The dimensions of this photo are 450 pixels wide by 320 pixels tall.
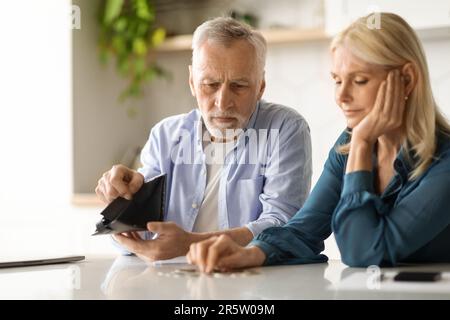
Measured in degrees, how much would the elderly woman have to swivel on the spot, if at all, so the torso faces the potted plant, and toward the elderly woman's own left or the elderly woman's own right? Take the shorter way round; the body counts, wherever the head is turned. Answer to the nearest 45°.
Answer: approximately 90° to the elderly woman's own right

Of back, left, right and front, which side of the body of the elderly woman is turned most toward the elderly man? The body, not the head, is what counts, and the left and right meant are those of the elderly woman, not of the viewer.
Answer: right

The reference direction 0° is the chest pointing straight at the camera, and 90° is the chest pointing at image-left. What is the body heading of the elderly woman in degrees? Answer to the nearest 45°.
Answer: approximately 45°
